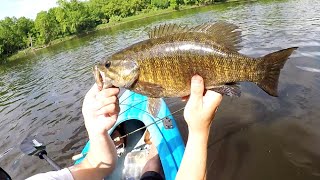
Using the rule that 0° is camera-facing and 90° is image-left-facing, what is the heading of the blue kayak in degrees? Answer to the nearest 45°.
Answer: approximately 180°
